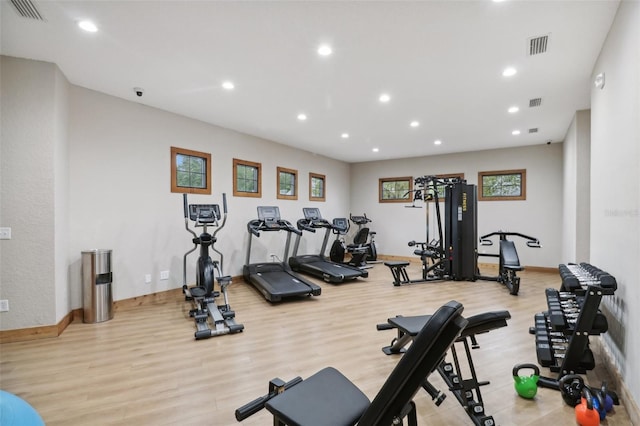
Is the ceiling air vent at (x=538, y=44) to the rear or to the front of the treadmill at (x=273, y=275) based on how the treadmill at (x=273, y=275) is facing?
to the rear

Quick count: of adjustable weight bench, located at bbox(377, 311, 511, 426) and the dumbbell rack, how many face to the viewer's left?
2

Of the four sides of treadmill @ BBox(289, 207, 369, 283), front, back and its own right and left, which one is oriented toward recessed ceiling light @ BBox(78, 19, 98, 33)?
left

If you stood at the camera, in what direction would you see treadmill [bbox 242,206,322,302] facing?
facing away from the viewer and to the left of the viewer

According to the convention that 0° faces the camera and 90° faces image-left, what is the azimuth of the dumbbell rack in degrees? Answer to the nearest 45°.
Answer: approximately 90°

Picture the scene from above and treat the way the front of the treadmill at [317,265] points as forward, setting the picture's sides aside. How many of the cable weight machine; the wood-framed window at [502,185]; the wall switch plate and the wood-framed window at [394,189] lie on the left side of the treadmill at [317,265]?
1

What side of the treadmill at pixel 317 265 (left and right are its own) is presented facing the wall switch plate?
left

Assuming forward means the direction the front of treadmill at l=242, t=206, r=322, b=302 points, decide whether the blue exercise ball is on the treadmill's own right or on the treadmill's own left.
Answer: on the treadmill's own left

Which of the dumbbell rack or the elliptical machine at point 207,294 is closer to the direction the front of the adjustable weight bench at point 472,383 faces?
the elliptical machine

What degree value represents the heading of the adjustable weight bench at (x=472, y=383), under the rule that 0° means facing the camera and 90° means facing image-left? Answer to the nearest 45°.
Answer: approximately 90°

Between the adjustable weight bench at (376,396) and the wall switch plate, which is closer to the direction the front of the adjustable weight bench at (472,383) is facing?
the wall switch plate
